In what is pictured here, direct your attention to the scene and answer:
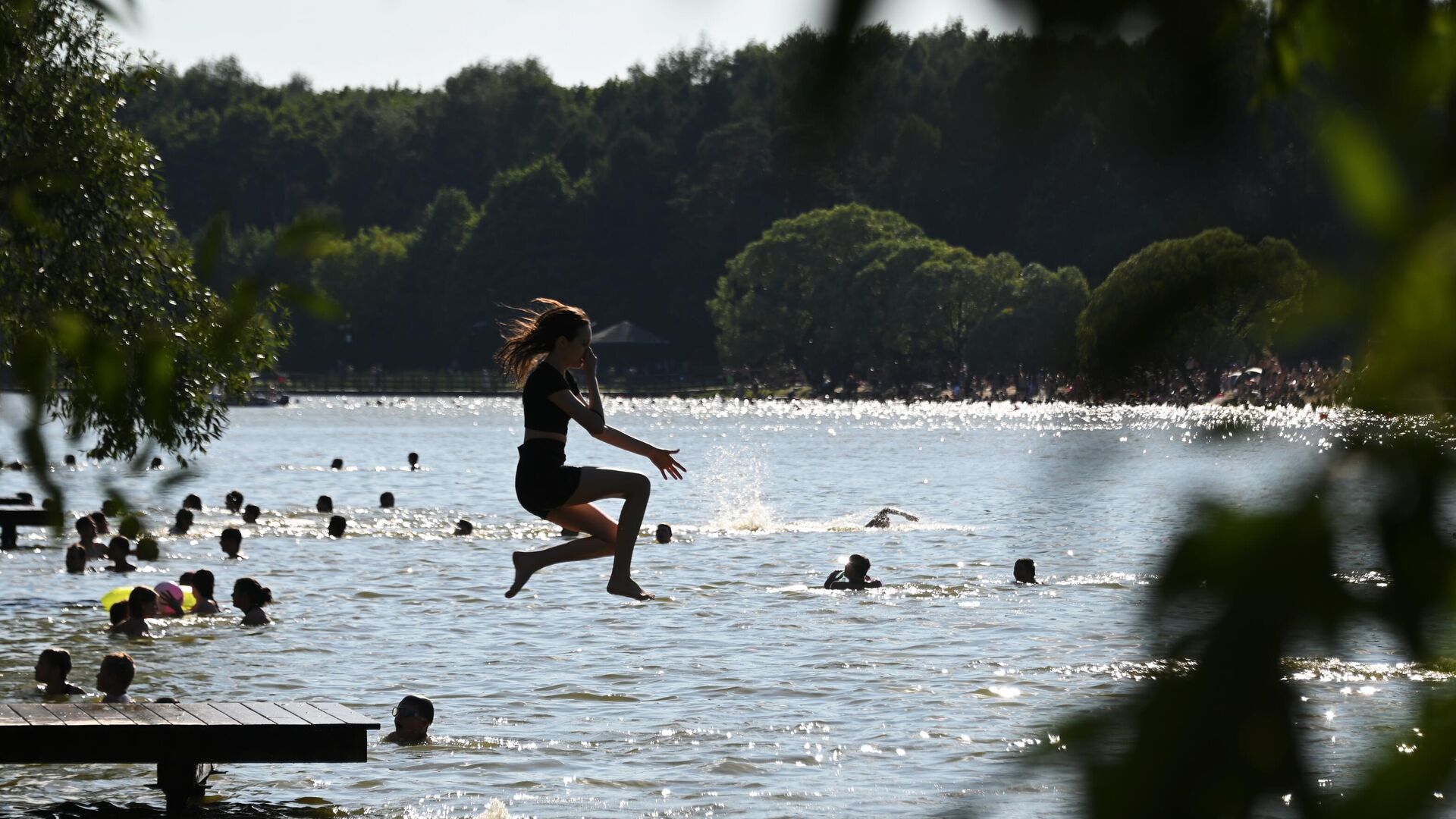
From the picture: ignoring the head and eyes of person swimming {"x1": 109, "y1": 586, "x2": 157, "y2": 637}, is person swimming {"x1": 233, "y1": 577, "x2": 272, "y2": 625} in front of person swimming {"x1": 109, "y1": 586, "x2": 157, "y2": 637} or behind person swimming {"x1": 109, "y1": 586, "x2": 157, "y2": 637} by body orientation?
in front

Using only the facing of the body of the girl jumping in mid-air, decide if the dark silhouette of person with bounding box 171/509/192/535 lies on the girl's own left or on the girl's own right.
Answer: on the girl's own left

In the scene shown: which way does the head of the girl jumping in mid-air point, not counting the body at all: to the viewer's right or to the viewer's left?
to the viewer's right

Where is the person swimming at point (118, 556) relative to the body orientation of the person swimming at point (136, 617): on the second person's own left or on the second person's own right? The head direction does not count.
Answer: on the second person's own left

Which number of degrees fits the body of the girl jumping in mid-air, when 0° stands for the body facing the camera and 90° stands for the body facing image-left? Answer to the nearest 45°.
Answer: approximately 270°

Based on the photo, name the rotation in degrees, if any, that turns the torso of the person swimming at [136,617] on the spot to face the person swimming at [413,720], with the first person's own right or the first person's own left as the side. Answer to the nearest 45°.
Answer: approximately 90° to the first person's own right

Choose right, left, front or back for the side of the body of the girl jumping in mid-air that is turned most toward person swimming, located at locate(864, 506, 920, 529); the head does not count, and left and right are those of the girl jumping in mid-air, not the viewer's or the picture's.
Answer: left
